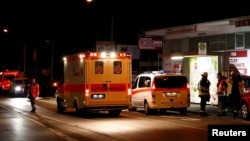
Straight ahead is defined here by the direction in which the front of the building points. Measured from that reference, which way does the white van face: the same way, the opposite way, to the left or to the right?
to the right

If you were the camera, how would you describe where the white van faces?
facing away from the viewer and to the left of the viewer

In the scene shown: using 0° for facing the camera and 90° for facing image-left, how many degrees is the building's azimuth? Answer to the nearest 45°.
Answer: approximately 45°

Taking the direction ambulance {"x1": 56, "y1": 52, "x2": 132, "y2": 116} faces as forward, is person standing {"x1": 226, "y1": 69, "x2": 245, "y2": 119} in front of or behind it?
behind

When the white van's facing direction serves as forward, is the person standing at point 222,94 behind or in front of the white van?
behind

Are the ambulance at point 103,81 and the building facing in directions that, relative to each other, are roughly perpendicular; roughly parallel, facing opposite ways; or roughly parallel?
roughly perpendicular

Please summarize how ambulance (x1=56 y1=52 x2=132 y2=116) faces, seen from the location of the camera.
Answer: facing away from the viewer and to the left of the viewer

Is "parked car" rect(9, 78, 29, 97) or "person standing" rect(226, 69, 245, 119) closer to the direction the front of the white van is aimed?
the parked car

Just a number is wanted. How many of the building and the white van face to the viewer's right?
0

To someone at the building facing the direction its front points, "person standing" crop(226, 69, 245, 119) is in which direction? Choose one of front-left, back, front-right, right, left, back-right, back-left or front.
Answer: front-left
